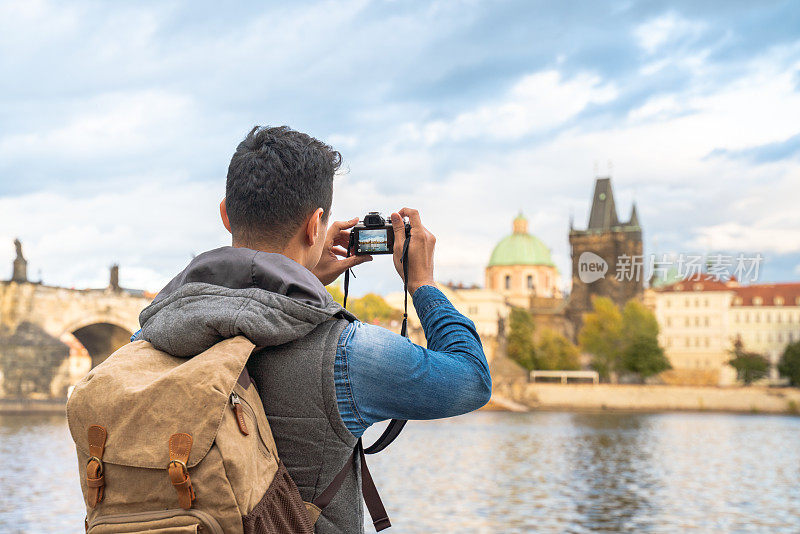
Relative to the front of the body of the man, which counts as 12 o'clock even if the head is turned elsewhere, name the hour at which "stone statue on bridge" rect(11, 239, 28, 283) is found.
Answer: The stone statue on bridge is roughly at 10 o'clock from the man.

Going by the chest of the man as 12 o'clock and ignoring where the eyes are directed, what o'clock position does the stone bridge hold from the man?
The stone bridge is roughly at 10 o'clock from the man.

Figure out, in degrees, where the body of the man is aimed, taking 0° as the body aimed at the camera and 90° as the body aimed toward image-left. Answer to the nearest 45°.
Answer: approximately 225°

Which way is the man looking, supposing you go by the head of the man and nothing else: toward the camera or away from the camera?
away from the camera
